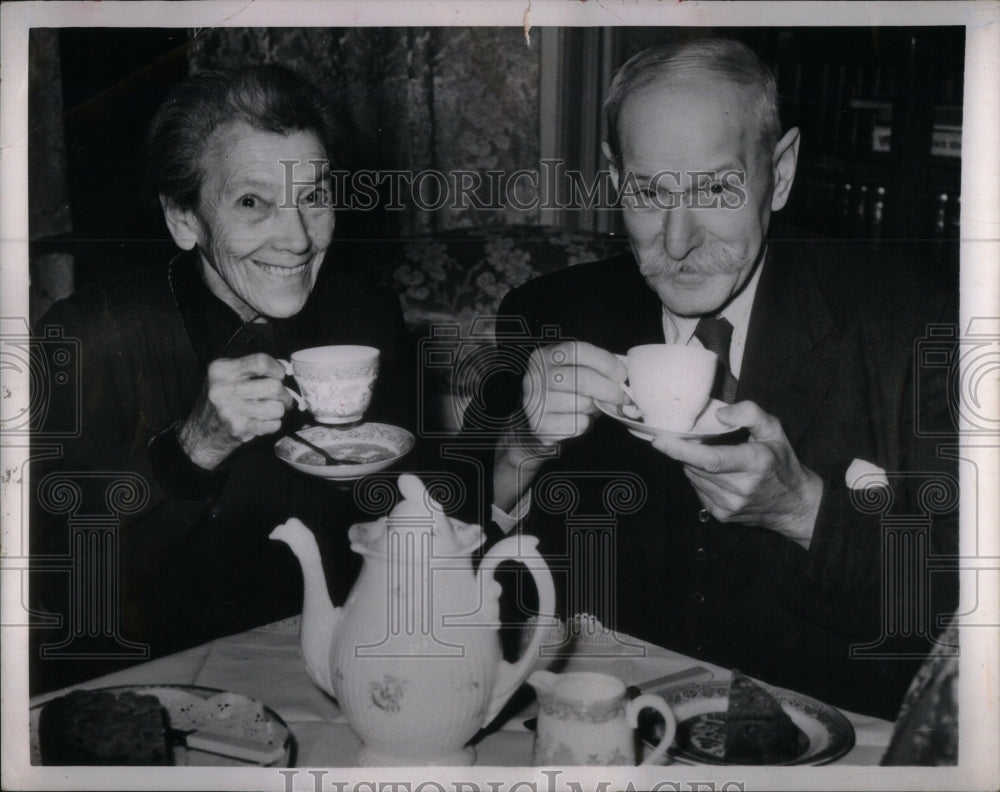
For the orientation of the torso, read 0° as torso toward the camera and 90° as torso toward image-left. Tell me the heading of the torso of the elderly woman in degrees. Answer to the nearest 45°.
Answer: approximately 315°

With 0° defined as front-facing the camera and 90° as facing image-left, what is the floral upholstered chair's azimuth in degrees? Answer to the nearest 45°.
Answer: approximately 0°

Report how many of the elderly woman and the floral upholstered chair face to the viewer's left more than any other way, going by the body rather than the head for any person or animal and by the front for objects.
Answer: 0
